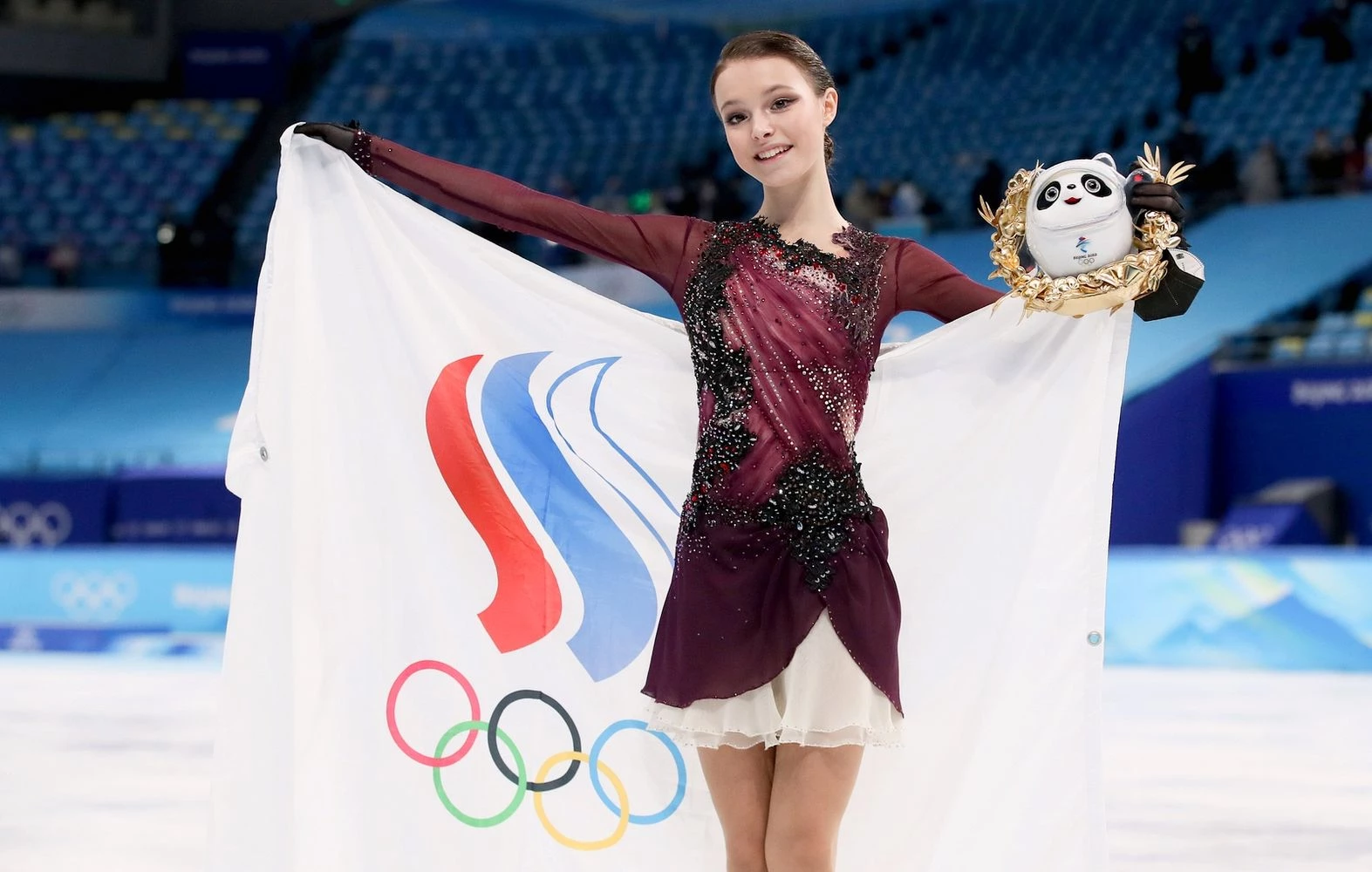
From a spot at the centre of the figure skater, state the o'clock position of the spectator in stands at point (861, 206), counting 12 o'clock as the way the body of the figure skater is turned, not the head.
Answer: The spectator in stands is roughly at 6 o'clock from the figure skater.

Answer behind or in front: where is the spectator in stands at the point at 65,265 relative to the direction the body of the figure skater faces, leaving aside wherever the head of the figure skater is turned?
behind

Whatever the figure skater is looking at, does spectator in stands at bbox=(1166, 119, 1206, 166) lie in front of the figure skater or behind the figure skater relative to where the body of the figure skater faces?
behind

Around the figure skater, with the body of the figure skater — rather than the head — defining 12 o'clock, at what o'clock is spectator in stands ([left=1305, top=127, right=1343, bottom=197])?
The spectator in stands is roughly at 7 o'clock from the figure skater.

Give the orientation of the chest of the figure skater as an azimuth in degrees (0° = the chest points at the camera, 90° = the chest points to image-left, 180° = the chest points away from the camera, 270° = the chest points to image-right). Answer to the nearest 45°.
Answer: approximately 0°

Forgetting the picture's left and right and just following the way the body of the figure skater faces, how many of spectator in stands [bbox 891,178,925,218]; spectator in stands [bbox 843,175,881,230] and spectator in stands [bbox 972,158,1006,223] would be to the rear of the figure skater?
3

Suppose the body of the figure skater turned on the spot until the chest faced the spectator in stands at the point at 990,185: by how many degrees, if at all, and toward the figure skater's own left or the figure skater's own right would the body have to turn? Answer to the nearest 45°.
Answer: approximately 180°

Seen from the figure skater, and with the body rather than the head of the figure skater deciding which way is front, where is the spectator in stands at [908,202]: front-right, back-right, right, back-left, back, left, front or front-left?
back

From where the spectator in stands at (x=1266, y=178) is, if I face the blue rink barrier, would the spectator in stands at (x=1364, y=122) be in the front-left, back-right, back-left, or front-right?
back-left

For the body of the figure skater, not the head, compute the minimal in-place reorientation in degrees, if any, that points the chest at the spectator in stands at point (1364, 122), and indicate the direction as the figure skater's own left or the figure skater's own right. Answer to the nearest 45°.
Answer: approximately 135° to the figure skater's own left

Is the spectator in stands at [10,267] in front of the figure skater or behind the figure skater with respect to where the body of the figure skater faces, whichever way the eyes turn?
behind

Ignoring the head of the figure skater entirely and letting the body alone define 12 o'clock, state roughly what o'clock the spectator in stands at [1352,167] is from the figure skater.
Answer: The spectator in stands is roughly at 7 o'clock from the figure skater.
